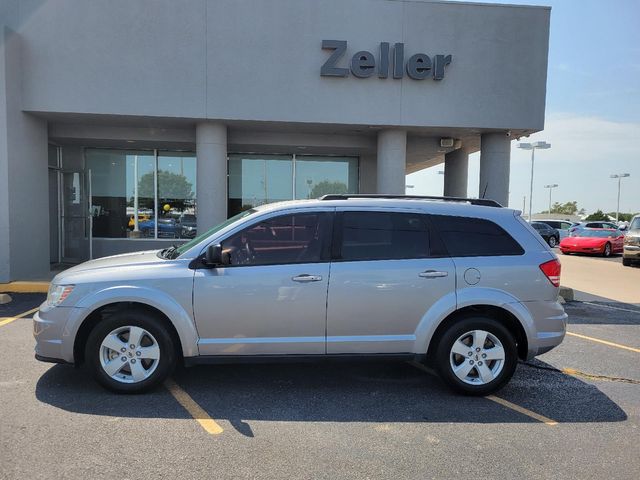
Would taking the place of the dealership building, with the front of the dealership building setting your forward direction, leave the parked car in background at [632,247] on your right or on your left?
on your left

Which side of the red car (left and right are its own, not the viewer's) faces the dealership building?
front

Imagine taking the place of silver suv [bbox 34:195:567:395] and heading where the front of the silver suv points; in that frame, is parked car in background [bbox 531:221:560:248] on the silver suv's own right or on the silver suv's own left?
on the silver suv's own right

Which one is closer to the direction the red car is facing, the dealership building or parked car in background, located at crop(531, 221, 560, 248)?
the dealership building

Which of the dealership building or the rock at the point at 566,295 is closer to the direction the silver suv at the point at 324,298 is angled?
the dealership building

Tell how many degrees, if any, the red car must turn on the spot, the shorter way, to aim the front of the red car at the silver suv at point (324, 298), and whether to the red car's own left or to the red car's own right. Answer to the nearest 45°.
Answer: approximately 45° to the red car's own left

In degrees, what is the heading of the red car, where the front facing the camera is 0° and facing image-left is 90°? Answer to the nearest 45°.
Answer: approximately 45°

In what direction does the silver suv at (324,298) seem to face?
to the viewer's left

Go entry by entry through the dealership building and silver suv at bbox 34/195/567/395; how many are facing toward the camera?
1

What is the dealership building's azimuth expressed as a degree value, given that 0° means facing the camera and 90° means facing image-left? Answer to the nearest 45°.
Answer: approximately 0°

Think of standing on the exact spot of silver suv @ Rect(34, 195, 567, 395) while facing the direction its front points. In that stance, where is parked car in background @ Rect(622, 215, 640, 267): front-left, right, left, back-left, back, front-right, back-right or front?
back-right

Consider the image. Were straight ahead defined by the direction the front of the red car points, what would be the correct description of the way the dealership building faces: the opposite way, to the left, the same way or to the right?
to the left
